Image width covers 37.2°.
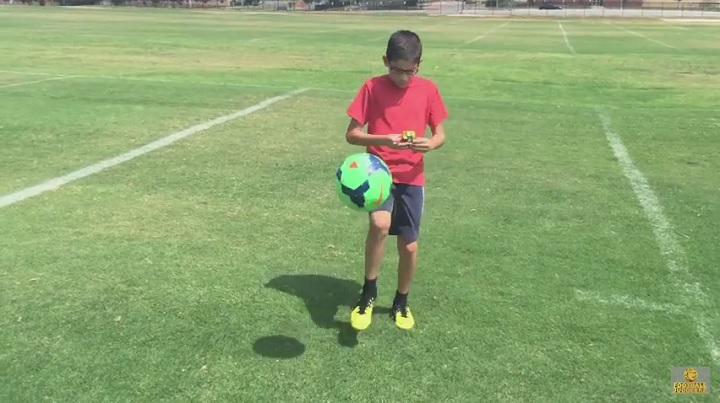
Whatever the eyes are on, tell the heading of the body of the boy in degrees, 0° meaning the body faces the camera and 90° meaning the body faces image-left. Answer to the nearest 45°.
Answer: approximately 0°
